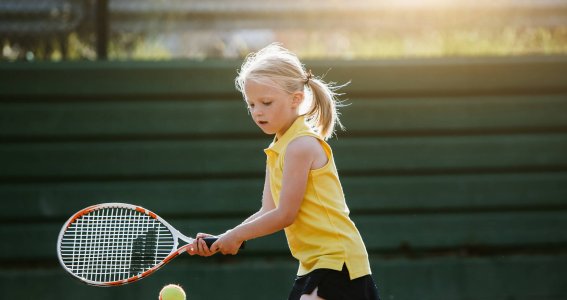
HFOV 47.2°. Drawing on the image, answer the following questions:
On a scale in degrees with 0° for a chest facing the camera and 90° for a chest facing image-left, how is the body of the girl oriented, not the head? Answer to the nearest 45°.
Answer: approximately 90°

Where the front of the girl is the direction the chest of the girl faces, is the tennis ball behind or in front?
in front
